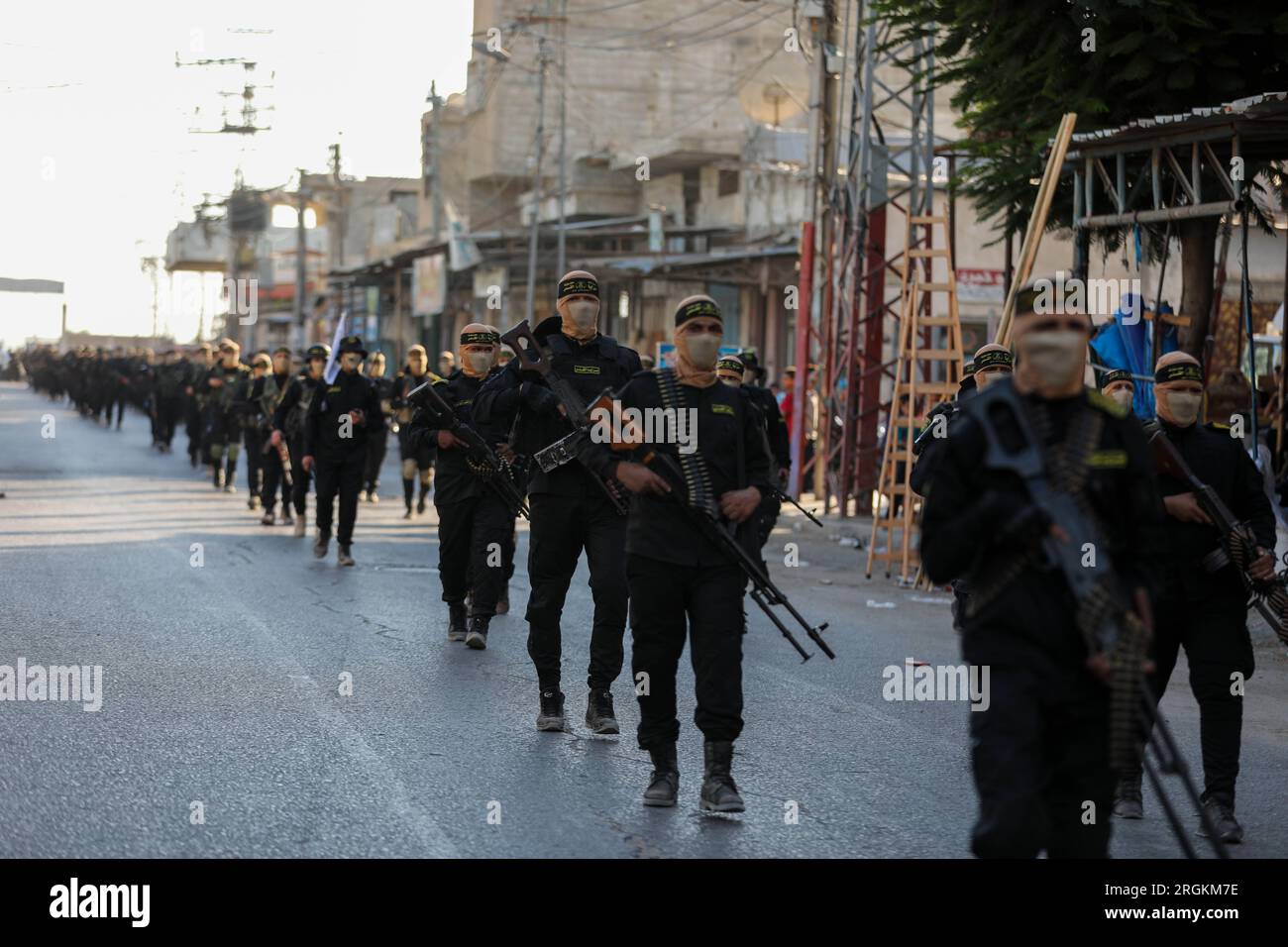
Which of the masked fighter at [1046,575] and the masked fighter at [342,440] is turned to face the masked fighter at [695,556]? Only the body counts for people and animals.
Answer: the masked fighter at [342,440]

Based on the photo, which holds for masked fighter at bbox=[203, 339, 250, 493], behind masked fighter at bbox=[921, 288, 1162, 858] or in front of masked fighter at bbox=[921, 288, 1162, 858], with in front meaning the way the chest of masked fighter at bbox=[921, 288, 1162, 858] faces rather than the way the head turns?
behind

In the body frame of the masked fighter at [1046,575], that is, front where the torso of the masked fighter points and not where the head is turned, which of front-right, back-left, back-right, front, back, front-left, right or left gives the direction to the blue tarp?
back

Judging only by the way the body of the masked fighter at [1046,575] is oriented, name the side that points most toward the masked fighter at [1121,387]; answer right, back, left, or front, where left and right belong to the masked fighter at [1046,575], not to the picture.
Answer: back

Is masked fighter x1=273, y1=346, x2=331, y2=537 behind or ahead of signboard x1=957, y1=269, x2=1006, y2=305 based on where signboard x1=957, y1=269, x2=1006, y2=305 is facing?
ahead

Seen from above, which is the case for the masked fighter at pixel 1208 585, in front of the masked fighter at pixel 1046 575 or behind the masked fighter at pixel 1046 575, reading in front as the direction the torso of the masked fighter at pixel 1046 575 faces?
behind

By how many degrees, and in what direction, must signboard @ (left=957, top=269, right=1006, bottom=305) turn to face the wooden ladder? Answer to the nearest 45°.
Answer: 0° — it already faces it

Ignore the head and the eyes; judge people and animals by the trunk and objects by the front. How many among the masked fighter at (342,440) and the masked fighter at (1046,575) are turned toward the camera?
2
